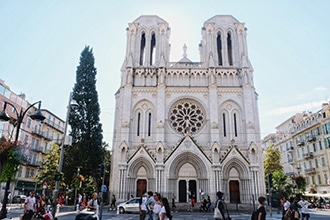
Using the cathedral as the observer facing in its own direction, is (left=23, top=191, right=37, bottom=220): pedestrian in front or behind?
in front

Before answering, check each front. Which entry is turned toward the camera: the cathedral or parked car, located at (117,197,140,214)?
the cathedral

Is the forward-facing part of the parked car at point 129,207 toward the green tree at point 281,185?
no

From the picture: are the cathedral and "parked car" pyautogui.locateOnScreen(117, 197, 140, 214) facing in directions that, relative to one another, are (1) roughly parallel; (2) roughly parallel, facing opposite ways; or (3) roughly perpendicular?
roughly perpendicular

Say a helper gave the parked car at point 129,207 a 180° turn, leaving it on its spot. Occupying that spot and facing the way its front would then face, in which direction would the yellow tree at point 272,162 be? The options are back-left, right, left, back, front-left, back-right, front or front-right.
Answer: front-left

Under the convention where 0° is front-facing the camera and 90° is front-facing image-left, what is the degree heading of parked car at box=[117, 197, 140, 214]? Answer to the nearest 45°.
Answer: approximately 90°

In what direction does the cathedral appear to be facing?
toward the camera

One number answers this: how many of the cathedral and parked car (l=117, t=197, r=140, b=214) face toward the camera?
1

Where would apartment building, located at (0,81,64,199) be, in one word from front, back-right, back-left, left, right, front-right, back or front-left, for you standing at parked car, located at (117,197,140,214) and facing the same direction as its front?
front-right

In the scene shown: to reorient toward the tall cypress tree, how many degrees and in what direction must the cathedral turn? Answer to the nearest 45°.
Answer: approximately 90° to its right
